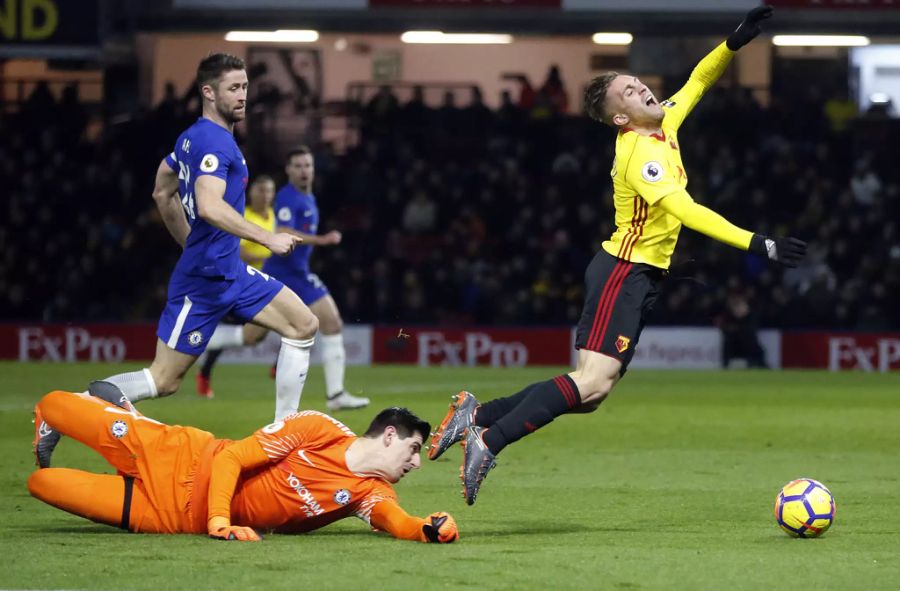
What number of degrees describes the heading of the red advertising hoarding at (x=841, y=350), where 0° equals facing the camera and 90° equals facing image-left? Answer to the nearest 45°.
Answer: approximately 0°

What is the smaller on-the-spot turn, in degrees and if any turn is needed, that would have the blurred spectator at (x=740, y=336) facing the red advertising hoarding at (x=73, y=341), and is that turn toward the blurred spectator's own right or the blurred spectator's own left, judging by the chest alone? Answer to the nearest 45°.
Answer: approximately 90° to the blurred spectator's own right

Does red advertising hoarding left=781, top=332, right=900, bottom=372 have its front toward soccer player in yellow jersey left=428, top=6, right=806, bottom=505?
yes

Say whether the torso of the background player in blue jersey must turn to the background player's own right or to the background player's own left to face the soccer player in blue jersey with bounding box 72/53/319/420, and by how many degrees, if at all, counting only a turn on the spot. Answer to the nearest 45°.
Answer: approximately 45° to the background player's own right

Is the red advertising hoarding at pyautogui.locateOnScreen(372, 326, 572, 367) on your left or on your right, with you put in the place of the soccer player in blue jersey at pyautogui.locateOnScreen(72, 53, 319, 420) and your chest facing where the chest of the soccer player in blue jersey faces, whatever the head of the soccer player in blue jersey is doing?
on your left

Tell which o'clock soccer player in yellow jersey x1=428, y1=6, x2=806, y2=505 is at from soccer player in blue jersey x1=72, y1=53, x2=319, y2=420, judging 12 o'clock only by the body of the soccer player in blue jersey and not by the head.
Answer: The soccer player in yellow jersey is roughly at 1 o'clock from the soccer player in blue jersey.

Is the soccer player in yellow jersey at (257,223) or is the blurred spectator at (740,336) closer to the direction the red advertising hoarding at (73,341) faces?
the soccer player in yellow jersey
